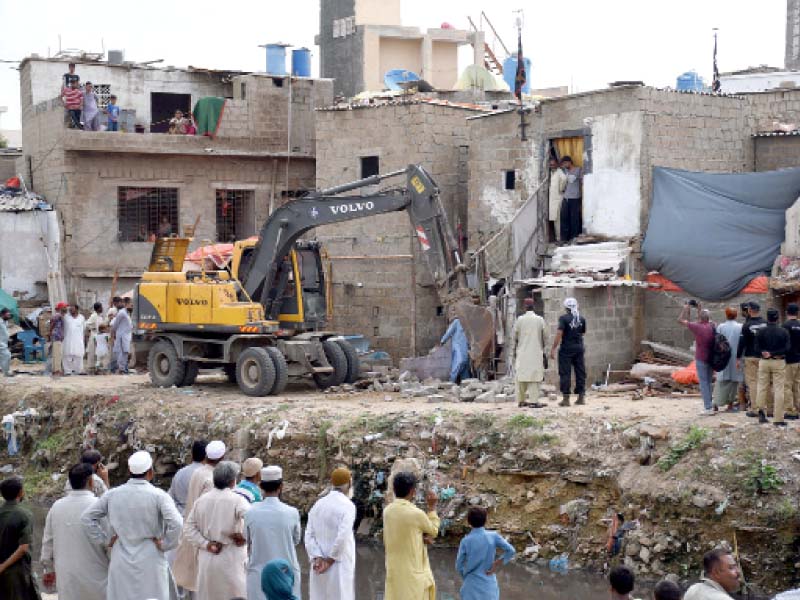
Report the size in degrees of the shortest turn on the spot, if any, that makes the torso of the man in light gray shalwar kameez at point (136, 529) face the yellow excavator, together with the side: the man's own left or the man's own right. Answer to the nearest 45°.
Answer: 0° — they already face it

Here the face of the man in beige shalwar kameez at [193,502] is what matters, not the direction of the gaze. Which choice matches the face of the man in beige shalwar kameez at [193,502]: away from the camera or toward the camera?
away from the camera

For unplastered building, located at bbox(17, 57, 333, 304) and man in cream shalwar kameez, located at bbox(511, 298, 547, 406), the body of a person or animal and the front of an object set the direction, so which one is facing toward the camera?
the unplastered building

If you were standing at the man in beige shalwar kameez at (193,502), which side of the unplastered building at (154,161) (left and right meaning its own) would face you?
front

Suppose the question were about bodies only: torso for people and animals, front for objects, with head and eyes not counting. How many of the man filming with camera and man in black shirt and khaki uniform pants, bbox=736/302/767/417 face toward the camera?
0

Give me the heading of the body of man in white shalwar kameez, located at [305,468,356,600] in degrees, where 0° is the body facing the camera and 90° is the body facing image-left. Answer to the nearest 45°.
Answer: approximately 225°

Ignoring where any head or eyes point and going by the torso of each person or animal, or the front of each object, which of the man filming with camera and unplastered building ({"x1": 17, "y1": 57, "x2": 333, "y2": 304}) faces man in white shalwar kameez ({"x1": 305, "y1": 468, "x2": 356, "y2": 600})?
the unplastered building

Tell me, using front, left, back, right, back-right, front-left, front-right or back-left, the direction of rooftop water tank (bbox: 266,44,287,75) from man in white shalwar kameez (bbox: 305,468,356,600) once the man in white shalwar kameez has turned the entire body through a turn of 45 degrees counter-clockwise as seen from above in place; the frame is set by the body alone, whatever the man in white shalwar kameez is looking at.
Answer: front

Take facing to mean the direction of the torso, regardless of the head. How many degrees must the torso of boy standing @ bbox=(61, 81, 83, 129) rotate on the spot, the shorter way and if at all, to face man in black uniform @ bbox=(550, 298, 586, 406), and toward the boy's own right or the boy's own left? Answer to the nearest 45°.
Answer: approximately 45° to the boy's own left

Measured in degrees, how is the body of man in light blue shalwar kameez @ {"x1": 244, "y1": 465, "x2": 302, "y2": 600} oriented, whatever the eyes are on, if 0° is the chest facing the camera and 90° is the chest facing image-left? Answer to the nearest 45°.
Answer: approximately 180°

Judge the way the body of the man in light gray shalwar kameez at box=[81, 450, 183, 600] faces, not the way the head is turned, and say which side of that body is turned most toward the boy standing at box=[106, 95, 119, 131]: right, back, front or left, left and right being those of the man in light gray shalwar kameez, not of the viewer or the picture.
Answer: front

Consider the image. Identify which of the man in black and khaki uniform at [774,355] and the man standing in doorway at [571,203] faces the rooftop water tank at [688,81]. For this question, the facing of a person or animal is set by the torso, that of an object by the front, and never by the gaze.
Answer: the man in black and khaki uniform

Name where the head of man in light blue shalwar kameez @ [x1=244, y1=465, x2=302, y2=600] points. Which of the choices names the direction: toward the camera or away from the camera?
away from the camera

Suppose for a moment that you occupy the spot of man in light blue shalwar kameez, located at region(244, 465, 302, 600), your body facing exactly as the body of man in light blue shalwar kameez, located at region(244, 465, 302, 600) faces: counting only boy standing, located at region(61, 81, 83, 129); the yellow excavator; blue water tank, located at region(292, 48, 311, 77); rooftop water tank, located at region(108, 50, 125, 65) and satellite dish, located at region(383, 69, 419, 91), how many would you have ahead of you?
5

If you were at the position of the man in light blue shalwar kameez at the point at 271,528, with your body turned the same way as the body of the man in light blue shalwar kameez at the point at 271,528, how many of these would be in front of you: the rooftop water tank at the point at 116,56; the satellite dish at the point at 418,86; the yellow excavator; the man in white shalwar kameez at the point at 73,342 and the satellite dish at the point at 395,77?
5

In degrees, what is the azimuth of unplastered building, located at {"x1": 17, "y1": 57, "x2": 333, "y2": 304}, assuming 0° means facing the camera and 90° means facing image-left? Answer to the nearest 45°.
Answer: approximately 0°

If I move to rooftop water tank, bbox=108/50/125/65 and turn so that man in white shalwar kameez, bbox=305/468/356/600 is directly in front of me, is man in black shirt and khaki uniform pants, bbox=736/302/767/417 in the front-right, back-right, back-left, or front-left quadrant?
front-left

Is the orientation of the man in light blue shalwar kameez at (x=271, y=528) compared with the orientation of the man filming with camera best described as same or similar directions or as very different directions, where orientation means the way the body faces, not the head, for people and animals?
same or similar directions

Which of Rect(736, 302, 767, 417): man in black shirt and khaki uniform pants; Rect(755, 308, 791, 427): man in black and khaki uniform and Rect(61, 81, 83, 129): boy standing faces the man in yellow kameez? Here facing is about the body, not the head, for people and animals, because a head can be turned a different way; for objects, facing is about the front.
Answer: the boy standing

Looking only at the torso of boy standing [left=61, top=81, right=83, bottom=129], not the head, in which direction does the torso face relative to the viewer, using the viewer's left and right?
facing the viewer

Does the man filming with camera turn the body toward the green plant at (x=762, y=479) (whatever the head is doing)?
no

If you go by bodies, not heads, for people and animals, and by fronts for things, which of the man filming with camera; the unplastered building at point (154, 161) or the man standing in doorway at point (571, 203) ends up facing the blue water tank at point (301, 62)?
the man filming with camera
